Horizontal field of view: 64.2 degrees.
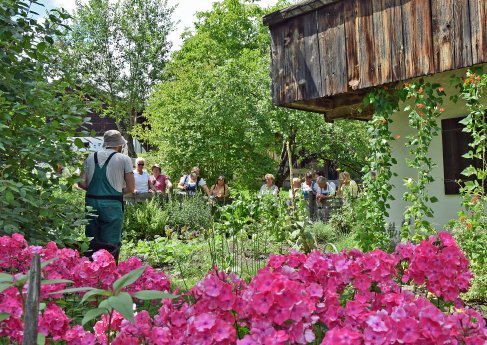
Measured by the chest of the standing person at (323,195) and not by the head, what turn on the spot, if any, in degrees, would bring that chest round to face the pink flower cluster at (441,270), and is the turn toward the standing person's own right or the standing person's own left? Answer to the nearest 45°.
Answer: approximately 45° to the standing person's own left

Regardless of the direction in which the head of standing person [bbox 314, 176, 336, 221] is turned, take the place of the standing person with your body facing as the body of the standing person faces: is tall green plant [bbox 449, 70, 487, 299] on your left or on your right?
on your left

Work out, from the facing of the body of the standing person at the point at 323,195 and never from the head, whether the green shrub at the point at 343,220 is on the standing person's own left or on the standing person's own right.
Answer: on the standing person's own left

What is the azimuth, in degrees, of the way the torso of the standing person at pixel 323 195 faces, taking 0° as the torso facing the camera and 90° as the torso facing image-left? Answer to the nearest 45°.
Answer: approximately 45°

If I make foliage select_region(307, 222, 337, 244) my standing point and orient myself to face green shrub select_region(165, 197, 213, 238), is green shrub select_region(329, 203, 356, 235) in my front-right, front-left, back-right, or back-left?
back-right

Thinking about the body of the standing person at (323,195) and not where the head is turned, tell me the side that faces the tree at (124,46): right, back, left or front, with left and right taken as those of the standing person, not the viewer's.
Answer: right

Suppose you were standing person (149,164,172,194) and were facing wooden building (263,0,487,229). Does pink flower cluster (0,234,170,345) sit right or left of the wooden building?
right
